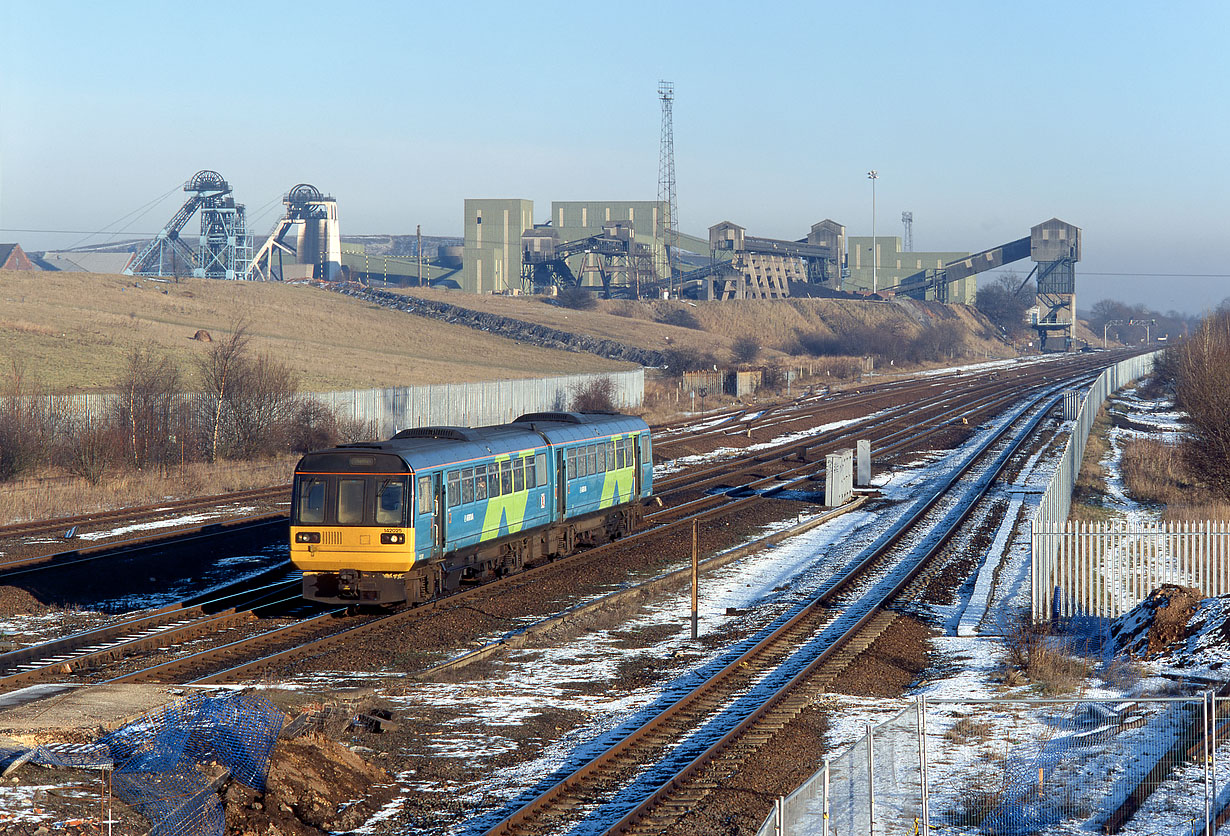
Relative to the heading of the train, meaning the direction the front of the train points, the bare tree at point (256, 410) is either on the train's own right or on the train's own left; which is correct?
on the train's own right

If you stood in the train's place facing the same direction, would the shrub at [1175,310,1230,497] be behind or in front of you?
behind

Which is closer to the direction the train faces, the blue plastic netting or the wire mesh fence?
the blue plastic netting

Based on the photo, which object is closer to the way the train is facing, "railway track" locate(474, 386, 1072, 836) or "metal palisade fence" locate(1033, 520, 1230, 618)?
the railway track

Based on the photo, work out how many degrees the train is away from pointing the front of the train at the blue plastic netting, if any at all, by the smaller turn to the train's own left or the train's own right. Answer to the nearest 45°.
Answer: approximately 45° to the train's own left

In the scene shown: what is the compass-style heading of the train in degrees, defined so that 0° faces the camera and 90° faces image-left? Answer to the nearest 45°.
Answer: approximately 45°

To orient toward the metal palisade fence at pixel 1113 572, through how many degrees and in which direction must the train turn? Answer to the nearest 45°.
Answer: approximately 135° to its left

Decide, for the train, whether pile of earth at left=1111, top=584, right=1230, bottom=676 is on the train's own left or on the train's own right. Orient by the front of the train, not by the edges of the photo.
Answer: on the train's own left

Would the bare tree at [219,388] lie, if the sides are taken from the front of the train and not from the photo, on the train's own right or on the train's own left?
on the train's own right
